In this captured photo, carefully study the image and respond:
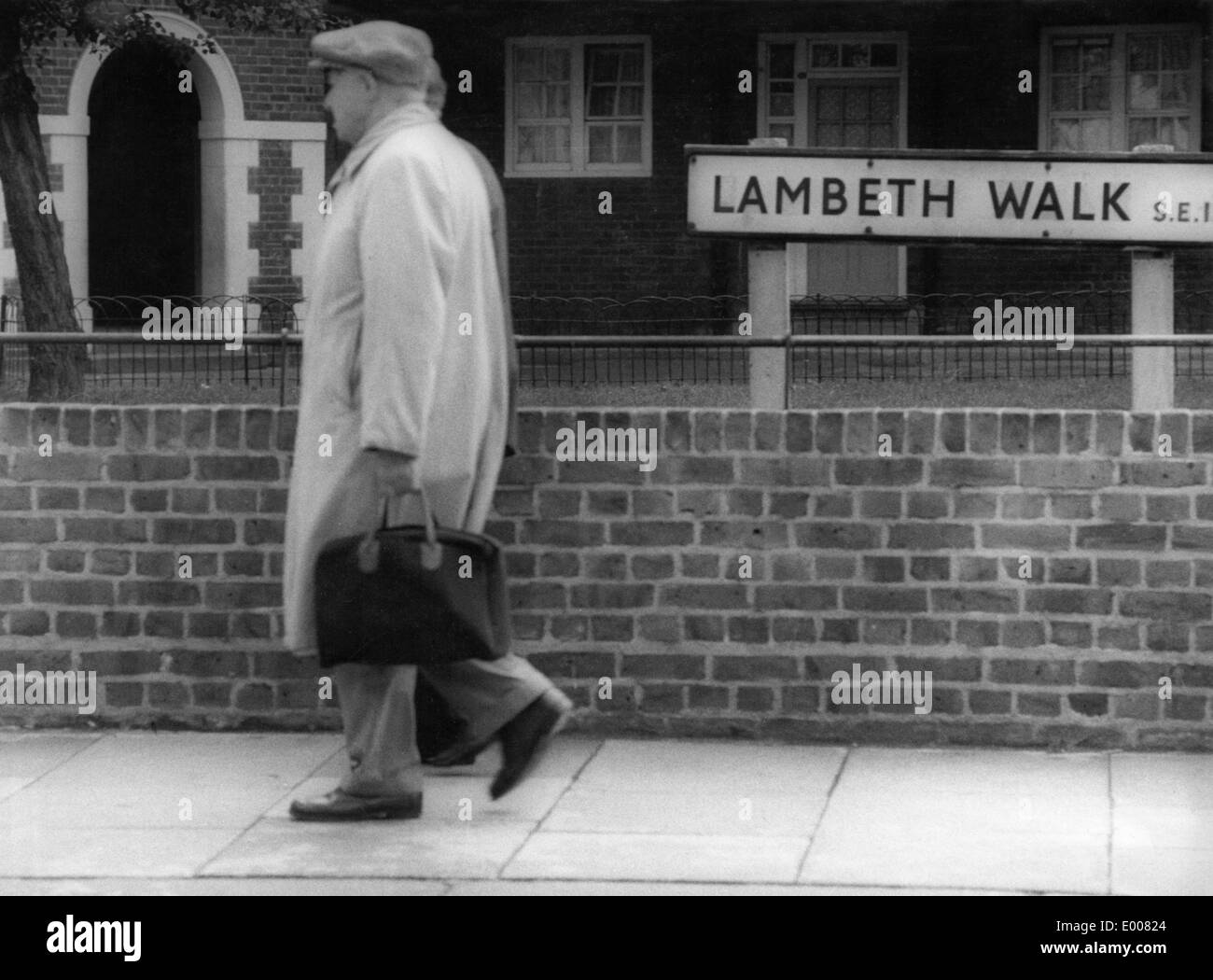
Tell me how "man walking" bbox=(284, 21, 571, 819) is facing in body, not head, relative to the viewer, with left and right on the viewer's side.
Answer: facing to the left of the viewer

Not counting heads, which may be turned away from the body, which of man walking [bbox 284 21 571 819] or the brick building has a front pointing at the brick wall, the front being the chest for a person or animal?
the brick building

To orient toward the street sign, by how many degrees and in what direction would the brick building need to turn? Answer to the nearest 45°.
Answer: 0° — it already faces it

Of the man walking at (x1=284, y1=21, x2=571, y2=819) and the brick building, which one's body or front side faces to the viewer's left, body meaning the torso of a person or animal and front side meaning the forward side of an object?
the man walking

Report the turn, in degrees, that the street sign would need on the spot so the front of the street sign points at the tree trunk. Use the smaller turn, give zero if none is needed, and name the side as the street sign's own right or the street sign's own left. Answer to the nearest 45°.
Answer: approximately 135° to the street sign's own right

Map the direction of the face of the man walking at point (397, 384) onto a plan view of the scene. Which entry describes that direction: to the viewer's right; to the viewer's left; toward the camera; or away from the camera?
to the viewer's left

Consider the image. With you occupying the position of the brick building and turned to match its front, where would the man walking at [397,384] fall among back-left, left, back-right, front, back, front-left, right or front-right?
front

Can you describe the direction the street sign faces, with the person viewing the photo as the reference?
facing the viewer

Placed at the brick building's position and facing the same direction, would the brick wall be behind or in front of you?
in front

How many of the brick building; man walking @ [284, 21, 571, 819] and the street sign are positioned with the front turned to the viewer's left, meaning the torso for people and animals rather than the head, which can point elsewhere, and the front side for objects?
1

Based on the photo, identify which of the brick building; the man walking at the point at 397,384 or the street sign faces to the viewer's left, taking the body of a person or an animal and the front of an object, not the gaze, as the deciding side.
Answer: the man walking

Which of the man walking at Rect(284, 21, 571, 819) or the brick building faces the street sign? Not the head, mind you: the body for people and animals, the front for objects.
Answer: the brick building

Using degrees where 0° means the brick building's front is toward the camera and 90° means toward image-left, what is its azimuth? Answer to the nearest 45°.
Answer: approximately 0°

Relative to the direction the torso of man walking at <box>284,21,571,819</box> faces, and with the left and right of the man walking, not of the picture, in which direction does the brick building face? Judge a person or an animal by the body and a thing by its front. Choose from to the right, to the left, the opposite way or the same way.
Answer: to the left
